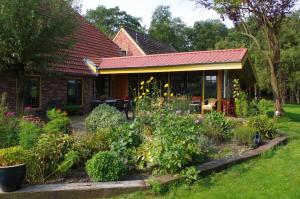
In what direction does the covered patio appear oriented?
toward the camera

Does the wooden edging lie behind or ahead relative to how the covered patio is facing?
ahead

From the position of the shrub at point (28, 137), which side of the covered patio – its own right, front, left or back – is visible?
front

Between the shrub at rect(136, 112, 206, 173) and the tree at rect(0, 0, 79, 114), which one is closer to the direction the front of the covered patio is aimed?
the shrub

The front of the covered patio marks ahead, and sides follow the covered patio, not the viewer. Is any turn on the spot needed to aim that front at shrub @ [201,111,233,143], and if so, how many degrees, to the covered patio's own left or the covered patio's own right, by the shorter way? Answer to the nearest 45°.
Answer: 0° — it already faces it

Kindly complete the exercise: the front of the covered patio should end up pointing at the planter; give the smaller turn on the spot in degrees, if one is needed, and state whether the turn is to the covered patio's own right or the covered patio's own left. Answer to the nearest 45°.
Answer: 0° — it already faces it

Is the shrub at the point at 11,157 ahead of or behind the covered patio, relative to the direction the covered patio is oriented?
ahead

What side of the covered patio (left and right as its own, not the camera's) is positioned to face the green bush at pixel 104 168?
front

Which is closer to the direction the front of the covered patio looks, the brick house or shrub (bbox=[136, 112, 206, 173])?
the shrub

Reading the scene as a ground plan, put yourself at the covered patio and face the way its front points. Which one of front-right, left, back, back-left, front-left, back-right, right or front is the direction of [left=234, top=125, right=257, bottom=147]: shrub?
front

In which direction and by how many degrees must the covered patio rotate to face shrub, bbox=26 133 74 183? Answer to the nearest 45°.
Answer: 0° — it already faces it

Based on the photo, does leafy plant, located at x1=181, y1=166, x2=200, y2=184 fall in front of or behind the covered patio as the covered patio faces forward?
in front

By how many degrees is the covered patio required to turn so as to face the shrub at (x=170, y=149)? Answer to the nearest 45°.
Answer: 0° — it already faces it
